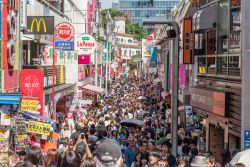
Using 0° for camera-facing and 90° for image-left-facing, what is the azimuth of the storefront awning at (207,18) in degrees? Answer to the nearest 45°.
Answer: approximately 90°

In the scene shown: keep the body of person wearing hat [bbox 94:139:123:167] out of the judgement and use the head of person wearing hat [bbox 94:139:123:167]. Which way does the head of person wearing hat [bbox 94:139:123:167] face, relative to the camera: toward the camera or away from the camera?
away from the camera
